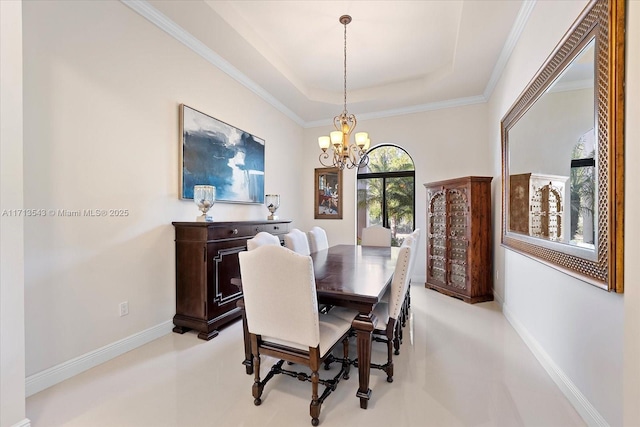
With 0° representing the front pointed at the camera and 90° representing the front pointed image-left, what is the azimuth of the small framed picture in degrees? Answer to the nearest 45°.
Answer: approximately 0°

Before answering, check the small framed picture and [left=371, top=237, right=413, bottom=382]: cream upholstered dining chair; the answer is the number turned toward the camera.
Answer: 1

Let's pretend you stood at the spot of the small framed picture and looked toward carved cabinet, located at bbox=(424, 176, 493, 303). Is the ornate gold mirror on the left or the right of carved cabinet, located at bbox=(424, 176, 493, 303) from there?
right

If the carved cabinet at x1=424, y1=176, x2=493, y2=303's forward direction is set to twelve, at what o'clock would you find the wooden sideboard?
The wooden sideboard is roughly at 12 o'clock from the carved cabinet.

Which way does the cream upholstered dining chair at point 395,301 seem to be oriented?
to the viewer's left

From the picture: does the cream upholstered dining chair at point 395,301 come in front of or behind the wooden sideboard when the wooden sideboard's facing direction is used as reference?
in front

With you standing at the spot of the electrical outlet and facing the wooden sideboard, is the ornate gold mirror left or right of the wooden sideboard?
right

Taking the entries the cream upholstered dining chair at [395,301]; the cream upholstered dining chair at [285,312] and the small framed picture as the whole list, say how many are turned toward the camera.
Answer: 1

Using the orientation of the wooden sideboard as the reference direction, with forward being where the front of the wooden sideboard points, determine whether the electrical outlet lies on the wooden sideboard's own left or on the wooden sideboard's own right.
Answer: on the wooden sideboard's own right

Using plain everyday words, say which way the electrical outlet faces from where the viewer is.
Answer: facing the viewer and to the right of the viewer

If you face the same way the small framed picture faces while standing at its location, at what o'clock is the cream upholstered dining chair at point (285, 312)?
The cream upholstered dining chair is roughly at 12 o'clock from the small framed picture.

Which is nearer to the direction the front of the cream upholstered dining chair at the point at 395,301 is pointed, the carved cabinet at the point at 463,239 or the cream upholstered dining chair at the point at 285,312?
the cream upholstered dining chair

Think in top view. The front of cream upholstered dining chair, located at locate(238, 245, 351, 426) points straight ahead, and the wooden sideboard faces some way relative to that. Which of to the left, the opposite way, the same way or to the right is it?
to the right

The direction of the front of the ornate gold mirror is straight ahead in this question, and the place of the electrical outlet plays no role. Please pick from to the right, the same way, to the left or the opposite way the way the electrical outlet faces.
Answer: the opposite way
